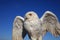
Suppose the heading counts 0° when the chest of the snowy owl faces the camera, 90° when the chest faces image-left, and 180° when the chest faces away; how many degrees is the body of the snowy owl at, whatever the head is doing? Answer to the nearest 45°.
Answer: approximately 45°
